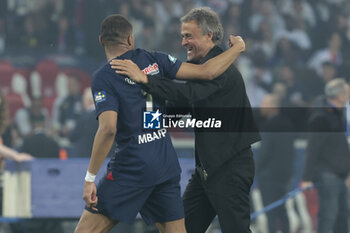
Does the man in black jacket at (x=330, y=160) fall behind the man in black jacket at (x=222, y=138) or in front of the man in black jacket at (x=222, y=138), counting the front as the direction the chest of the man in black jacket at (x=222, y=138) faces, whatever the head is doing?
behind

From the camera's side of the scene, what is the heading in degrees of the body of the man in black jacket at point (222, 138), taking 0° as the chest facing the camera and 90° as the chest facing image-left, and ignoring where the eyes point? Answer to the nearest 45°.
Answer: approximately 45°
